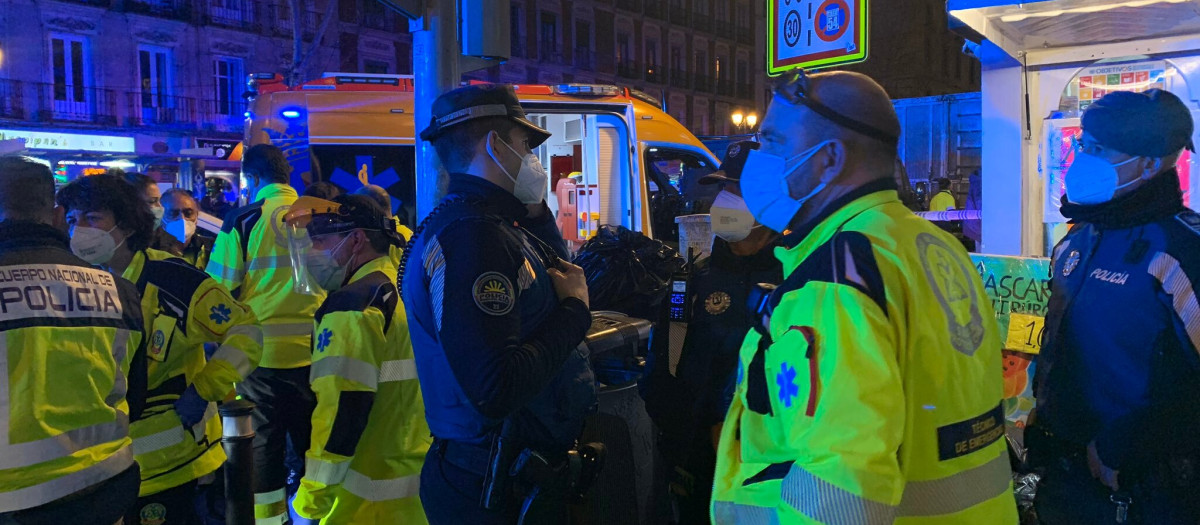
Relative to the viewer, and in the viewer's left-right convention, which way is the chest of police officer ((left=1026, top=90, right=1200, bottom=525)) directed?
facing the viewer and to the left of the viewer

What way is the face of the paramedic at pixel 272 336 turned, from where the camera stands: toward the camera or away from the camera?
away from the camera

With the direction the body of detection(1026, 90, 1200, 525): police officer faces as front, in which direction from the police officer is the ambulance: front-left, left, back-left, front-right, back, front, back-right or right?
right

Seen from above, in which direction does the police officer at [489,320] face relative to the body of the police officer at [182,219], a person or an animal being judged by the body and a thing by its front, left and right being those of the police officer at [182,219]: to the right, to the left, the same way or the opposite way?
to the left

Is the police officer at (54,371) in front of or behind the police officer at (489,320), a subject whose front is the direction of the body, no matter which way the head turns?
behind

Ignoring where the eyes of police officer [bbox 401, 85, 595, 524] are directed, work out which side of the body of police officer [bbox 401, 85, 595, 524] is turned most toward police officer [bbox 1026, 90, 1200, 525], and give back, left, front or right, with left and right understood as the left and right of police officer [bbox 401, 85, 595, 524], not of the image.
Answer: front

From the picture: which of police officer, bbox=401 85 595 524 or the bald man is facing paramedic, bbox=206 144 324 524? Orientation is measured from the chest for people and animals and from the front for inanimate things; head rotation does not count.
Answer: the bald man

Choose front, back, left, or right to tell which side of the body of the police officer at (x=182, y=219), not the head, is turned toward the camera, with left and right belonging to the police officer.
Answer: front

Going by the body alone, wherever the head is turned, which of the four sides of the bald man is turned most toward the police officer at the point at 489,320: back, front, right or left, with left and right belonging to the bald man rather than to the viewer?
front

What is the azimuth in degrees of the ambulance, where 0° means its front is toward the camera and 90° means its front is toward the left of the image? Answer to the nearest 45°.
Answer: approximately 270°

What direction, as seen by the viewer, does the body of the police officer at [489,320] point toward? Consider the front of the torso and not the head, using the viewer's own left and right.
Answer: facing to the right of the viewer

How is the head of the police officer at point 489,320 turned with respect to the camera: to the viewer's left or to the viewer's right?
to the viewer's right

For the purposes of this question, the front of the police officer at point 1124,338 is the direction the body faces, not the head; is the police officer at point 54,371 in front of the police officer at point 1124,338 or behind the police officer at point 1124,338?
in front

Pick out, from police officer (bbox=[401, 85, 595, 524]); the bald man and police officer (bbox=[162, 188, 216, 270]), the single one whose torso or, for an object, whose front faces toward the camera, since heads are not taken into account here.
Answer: police officer (bbox=[162, 188, 216, 270])

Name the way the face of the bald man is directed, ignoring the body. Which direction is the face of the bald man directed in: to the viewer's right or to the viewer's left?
to the viewer's left

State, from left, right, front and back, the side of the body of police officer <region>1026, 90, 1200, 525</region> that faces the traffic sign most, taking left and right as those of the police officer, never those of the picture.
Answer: right

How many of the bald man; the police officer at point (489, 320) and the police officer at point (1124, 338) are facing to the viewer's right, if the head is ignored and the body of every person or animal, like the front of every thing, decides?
1
